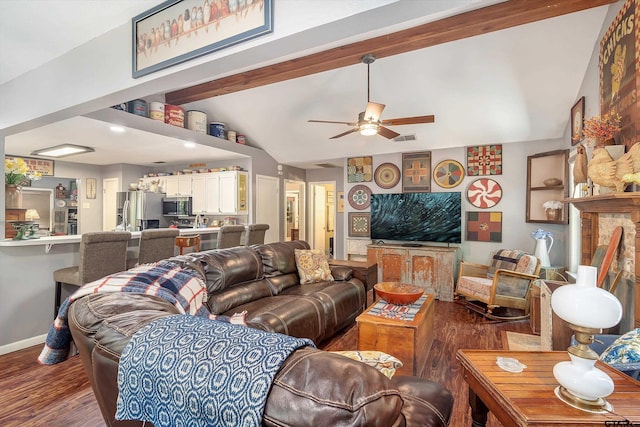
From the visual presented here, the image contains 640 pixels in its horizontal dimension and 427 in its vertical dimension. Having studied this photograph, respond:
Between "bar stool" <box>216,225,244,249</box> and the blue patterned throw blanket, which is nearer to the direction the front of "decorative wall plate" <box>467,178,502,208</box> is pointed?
the blue patterned throw blanket

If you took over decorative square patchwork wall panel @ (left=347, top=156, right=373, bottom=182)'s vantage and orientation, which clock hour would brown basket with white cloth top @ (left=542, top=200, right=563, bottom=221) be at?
The brown basket with white cloth top is roughly at 10 o'clock from the decorative square patchwork wall panel.

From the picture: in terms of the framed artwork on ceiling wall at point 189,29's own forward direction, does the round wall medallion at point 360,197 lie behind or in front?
behind

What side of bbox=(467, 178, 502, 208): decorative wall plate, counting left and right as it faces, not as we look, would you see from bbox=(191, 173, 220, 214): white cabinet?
right

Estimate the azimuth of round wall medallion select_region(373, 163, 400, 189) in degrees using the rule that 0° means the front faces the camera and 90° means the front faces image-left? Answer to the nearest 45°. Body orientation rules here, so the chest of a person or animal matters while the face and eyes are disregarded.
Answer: approximately 0°

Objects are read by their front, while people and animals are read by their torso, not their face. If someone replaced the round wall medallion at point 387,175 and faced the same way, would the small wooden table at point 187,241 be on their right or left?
on their right

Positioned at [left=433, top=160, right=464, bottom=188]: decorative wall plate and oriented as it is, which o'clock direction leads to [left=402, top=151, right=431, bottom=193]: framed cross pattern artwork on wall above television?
The framed cross pattern artwork on wall above television is roughly at 3 o'clock from the decorative wall plate.

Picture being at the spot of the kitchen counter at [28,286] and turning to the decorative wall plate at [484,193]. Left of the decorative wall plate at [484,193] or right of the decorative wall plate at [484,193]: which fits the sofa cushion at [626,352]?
right

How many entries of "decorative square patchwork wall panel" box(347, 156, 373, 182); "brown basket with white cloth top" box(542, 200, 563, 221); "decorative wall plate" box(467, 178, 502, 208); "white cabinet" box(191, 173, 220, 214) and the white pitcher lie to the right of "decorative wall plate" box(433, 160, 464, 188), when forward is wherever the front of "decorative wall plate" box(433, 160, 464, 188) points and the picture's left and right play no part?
2

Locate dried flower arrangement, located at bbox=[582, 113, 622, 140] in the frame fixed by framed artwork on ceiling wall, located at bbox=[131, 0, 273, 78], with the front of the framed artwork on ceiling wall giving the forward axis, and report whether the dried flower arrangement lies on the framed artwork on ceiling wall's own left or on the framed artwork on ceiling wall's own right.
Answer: on the framed artwork on ceiling wall's own left

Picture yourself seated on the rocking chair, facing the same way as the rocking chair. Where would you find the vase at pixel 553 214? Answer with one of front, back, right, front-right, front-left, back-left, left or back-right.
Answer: back

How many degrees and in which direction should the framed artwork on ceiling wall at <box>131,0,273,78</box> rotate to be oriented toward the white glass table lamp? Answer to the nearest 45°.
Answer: approximately 90° to its left

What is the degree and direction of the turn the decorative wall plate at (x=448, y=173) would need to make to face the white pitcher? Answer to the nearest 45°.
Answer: approximately 45° to its left

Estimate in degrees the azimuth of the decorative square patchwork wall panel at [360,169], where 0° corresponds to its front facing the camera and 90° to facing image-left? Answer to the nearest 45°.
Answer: approximately 0°
